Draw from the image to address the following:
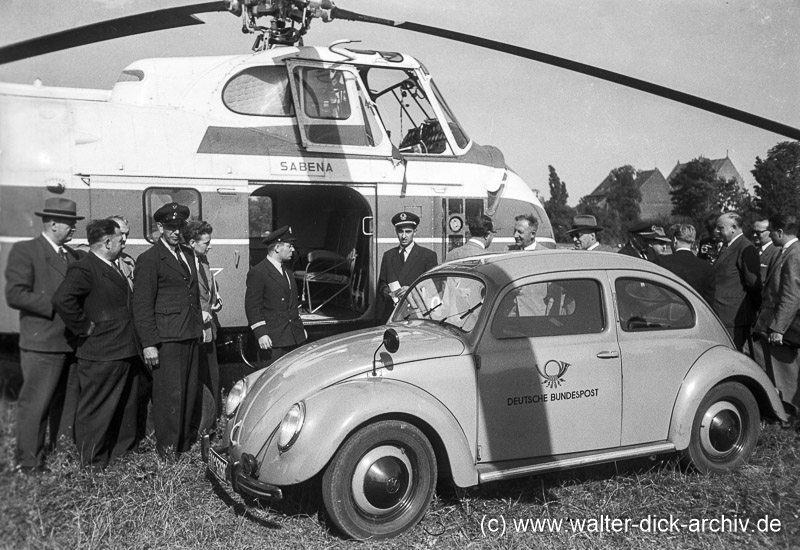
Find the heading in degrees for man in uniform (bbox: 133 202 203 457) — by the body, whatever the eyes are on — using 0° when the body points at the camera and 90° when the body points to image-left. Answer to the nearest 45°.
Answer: approximately 315°

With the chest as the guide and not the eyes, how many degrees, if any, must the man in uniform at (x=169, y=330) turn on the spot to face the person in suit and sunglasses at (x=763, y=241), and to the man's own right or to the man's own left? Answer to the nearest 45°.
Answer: approximately 45° to the man's own left

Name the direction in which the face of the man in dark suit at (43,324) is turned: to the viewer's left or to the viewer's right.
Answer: to the viewer's right

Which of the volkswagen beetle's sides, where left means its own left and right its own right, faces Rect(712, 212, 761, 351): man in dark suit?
back

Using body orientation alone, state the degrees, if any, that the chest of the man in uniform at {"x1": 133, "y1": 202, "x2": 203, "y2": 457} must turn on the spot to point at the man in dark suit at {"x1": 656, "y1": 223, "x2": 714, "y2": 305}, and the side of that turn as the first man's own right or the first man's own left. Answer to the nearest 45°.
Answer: approximately 45° to the first man's own left

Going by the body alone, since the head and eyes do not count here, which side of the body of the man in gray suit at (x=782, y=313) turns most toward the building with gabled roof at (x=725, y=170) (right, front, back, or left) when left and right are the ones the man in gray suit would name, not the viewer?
right

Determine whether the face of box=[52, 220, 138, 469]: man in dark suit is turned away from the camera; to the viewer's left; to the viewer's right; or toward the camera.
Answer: to the viewer's right

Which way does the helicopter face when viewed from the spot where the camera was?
facing to the right of the viewer

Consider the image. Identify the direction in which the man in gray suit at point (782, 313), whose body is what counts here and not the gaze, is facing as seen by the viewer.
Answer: to the viewer's left

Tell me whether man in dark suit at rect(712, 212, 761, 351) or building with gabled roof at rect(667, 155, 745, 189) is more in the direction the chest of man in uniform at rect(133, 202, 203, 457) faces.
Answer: the man in dark suit

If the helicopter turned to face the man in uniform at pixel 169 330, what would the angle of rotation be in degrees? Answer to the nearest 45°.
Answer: approximately 90° to its right

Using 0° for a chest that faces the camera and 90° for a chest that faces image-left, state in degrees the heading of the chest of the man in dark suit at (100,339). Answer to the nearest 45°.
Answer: approximately 270°

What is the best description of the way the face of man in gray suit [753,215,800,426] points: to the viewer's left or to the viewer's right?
to the viewer's left
